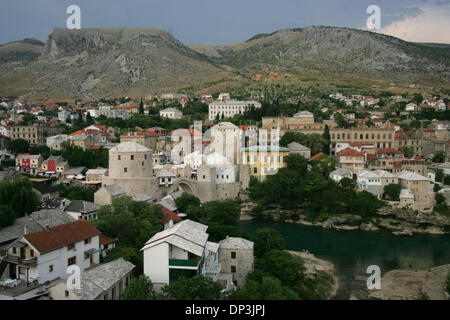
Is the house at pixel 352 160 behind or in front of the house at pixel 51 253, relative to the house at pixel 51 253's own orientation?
behind

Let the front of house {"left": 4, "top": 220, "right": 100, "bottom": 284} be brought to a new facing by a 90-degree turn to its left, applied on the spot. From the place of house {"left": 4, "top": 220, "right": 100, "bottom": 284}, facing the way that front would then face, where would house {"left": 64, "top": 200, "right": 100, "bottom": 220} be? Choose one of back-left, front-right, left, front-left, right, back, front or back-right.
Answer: back-left

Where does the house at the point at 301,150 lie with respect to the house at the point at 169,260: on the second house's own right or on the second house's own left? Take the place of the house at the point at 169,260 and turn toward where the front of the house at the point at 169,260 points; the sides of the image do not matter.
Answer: on the second house's own left

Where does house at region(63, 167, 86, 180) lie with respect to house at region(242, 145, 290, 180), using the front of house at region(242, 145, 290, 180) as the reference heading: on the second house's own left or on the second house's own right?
on the second house's own right

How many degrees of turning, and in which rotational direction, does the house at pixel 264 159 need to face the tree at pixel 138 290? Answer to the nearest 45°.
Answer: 0° — it already faces it

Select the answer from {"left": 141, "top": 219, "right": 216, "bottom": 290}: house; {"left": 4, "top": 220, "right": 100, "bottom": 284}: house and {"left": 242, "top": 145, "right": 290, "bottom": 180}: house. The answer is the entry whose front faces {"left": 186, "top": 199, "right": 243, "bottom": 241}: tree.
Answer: {"left": 242, "top": 145, "right": 290, "bottom": 180}: house

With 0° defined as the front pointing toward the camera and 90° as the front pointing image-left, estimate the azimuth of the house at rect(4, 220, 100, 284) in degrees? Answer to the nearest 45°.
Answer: approximately 45°

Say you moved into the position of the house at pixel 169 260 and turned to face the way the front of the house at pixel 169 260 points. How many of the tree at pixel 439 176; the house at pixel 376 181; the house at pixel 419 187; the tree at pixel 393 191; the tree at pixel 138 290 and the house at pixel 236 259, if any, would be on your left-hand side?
5

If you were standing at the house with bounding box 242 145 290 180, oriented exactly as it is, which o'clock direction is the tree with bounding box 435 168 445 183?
The tree is roughly at 9 o'clock from the house.

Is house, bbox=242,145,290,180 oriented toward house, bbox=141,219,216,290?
yes
